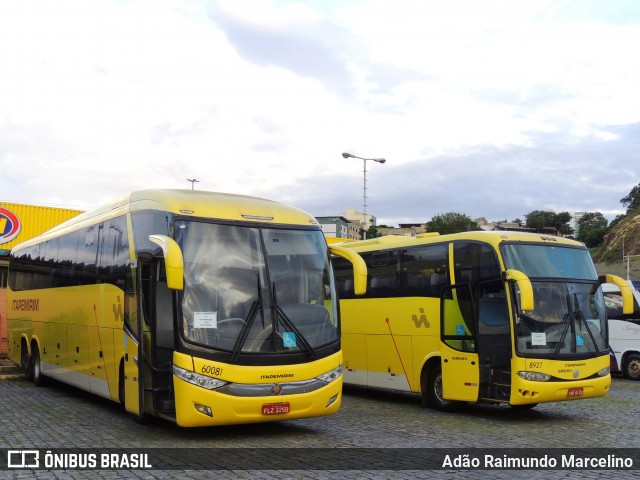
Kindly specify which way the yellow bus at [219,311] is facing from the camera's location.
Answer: facing the viewer and to the right of the viewer

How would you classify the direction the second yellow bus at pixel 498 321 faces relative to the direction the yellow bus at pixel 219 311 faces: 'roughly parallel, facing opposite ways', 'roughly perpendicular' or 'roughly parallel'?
roughly parallel

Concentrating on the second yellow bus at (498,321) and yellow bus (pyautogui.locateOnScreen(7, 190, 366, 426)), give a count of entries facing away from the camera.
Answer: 0

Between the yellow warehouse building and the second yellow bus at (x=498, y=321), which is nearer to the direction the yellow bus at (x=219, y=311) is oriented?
the second yellow bus

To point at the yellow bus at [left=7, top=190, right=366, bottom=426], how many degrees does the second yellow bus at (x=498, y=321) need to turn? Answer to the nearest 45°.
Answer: approximately 90° to its right

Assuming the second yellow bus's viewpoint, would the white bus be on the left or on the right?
on its left

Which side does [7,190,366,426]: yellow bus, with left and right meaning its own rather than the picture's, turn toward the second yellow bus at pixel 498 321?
left

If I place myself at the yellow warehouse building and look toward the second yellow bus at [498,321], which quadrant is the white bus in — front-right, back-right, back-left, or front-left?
front-left
